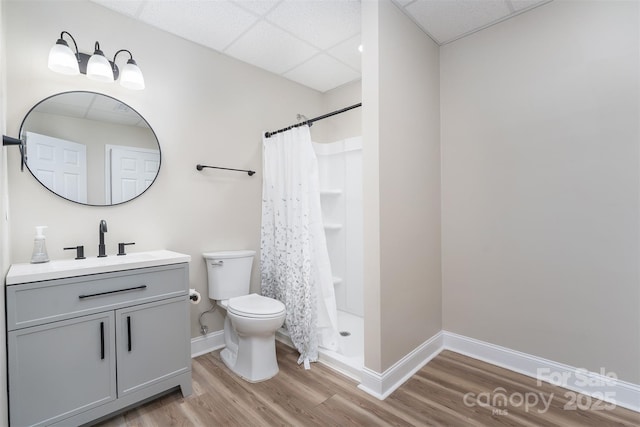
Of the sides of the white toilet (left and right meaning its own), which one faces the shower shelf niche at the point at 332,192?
left

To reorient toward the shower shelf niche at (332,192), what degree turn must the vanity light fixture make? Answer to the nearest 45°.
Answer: approximately 90° to its left

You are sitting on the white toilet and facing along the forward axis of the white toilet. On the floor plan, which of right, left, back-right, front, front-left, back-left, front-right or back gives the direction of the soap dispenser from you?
back-right
